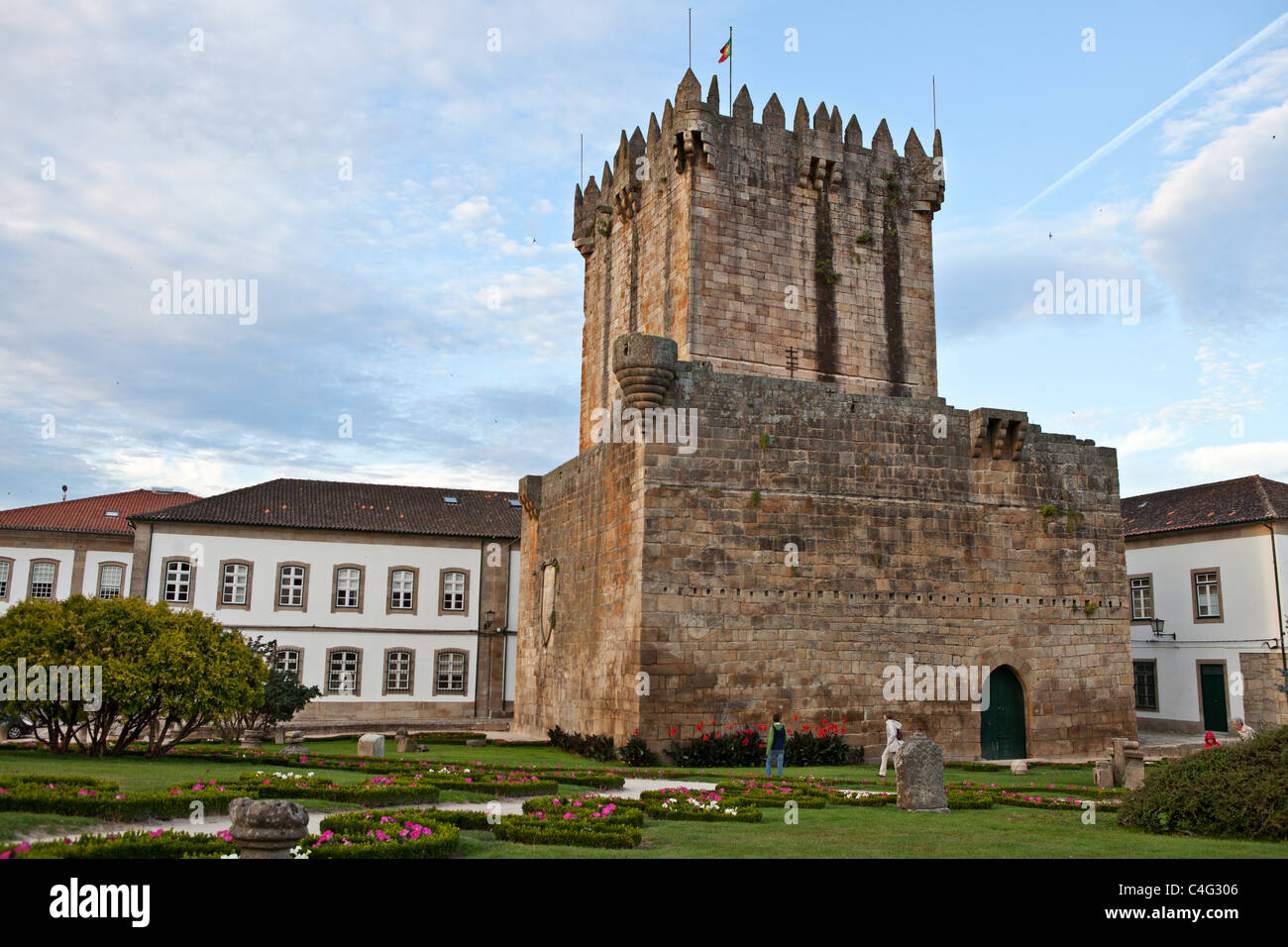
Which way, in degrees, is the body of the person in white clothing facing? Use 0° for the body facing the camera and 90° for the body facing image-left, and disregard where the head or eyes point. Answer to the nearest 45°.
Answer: approximately 90°

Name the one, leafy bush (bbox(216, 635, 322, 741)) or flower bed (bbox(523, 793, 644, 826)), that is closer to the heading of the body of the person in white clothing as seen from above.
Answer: the leafy bush

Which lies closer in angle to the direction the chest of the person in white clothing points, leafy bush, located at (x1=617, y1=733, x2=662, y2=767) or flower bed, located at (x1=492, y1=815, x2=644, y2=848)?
the leafy bush

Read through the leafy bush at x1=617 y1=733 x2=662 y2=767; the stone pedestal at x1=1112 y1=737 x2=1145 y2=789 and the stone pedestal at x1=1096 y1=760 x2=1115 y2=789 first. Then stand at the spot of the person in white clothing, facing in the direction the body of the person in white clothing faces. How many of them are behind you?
2

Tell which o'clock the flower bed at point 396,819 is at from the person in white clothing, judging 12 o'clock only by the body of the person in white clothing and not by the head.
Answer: The flower bed is roughly at 10 o'clock from the person in white clothing.

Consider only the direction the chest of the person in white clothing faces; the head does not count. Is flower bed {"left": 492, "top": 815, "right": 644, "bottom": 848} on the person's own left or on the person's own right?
on the person's own left
